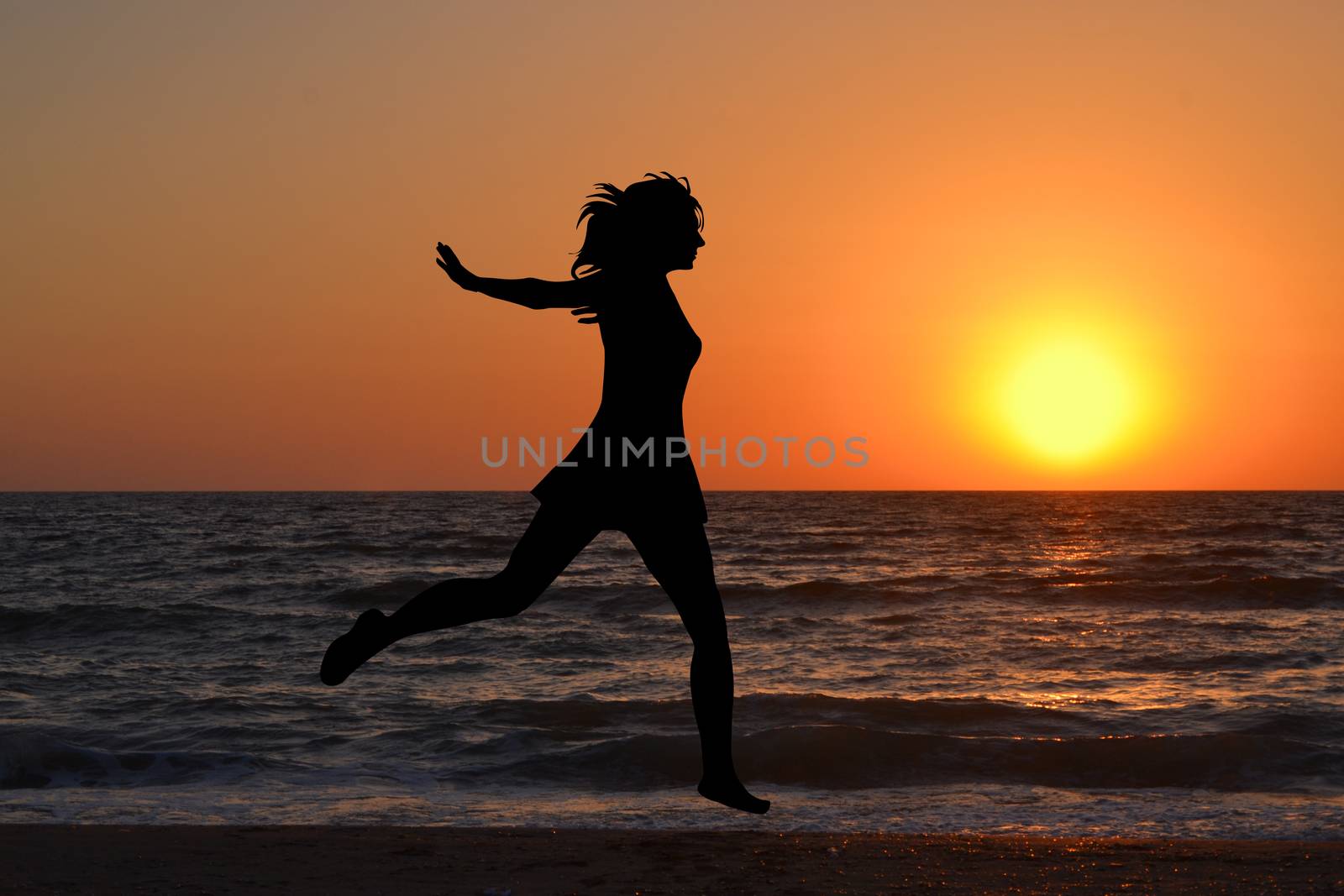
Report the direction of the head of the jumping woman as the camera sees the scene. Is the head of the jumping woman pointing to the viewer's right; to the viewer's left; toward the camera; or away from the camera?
to the viewer's right

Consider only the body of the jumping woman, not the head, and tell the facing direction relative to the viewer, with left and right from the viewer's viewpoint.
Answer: facing to the right of the viewer
